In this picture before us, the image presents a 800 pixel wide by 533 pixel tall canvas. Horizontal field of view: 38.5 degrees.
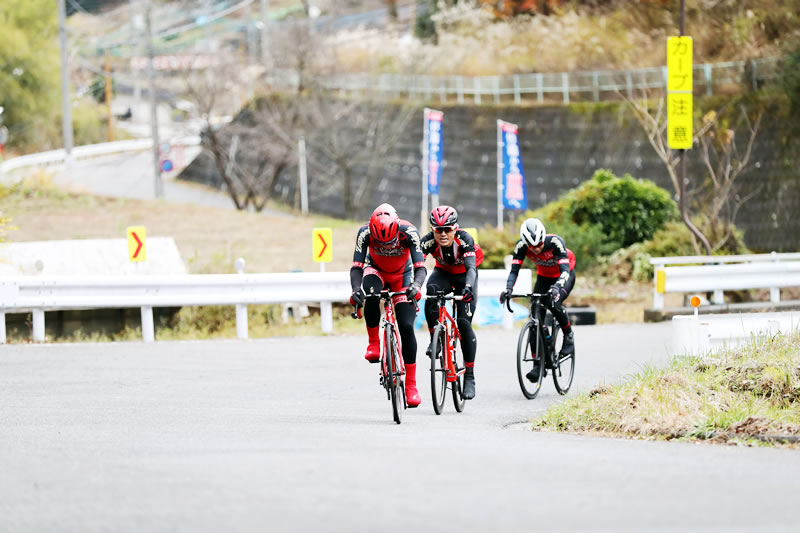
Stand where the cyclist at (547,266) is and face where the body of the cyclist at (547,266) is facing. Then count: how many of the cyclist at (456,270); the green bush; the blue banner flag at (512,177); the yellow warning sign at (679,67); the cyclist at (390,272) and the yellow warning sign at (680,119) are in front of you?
2

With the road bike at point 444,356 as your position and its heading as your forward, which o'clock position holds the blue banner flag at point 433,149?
The blue banner flag is roughly at 6 o'clock from the road bike.

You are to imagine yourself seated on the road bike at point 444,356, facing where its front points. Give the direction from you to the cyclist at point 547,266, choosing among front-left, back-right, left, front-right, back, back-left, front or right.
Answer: back-left

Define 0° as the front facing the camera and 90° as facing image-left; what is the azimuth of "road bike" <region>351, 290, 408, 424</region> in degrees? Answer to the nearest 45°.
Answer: approximately 0°

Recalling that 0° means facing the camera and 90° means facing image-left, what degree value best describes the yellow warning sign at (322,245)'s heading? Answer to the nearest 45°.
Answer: approximately 0°

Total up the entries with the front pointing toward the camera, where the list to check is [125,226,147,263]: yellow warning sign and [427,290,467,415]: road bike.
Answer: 2

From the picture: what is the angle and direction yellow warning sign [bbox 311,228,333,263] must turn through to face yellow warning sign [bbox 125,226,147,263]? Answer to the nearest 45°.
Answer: approximately 90° to its right

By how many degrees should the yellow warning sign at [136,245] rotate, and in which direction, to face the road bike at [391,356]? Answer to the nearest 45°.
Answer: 0° — it already faces it

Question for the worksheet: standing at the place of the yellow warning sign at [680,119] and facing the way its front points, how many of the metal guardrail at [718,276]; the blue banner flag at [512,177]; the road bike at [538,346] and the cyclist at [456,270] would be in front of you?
3

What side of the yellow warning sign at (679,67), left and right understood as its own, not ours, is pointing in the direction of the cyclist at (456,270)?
front
